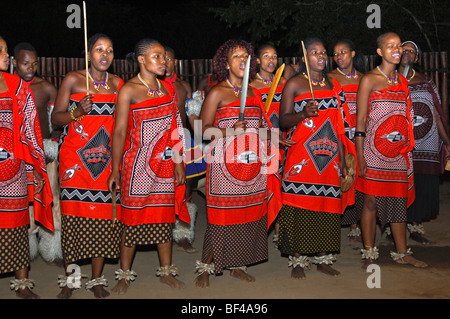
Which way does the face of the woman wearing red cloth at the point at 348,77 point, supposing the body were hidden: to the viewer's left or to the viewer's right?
to the viewer's left

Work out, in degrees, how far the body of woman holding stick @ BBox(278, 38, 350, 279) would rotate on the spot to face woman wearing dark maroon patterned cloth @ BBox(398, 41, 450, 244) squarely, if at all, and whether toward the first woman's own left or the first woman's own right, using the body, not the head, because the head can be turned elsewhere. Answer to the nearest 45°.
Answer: approximately 90° to the first woman's own left

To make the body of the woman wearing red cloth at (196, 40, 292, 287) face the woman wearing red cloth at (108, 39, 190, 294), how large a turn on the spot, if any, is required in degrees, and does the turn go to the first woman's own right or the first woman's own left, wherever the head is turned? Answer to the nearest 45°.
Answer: approximately 135° to the first woman's own right

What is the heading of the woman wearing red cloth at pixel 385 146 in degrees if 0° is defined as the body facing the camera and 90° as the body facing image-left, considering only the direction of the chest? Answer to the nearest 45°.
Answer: approximately 315°

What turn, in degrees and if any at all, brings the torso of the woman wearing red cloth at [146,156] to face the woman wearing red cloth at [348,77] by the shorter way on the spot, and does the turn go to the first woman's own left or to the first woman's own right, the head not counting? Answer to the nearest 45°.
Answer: approximately 90° to the first woman's own left

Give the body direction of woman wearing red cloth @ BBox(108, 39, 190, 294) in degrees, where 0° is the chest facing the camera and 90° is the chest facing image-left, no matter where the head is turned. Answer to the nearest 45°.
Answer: approximately 315°

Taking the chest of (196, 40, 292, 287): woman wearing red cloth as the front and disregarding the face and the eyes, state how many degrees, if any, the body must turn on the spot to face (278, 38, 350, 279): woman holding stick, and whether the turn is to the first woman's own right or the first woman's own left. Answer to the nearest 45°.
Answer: approximately 45° to the first woman's own left

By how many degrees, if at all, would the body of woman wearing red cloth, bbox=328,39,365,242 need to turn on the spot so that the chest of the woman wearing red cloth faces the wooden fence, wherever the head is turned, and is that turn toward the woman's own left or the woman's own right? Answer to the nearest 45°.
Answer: approximately 135° to the woman's own right

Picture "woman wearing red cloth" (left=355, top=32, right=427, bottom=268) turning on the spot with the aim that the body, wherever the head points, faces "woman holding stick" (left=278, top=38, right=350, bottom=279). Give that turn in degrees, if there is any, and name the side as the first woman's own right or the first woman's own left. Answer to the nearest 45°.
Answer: approximately 90° to the first woman's own right

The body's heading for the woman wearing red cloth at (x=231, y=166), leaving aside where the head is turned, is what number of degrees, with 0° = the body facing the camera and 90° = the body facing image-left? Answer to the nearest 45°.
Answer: approximately 315°

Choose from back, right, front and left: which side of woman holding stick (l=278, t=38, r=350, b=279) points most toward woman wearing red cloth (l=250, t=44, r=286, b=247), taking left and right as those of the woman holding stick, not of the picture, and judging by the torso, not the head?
back
